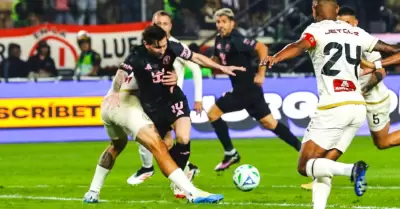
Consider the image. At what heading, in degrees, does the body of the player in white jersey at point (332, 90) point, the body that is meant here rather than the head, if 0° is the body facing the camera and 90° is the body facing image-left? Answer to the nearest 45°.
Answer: approximately 135°

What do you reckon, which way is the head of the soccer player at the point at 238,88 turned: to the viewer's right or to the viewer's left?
to the viewer's left

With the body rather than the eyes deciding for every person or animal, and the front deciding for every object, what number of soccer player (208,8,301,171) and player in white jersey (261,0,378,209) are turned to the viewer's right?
0

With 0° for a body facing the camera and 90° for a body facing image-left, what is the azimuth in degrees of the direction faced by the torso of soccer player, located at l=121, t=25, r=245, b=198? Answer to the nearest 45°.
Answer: approximately 315°

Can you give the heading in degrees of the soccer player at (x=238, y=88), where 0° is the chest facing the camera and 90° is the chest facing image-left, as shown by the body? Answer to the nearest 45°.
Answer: approximately 45°

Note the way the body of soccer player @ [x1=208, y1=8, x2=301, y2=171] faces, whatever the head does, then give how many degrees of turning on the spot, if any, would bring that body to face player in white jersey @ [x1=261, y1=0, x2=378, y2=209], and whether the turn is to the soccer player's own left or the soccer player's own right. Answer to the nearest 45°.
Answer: approximately 45° to the soccer player's own left
